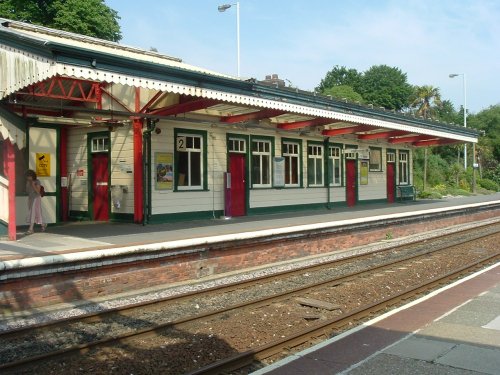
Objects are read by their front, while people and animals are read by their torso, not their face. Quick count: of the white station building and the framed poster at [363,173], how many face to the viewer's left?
0

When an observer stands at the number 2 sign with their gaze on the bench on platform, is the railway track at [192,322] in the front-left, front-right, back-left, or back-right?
back-right

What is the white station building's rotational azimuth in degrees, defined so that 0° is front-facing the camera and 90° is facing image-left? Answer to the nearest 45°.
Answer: approximately 315°

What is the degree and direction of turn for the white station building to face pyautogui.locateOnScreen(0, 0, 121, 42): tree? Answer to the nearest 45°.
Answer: approximately 180°

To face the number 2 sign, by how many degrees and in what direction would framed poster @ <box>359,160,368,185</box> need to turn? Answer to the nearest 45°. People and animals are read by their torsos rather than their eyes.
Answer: approximately 90° to its right

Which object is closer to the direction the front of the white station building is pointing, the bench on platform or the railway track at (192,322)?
the railway track

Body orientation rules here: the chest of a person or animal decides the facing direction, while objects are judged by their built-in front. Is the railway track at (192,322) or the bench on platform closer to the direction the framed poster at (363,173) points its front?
the railway track

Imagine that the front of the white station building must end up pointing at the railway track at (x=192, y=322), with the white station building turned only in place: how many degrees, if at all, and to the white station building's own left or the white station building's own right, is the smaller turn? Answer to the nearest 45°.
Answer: approximately 45° to the white station building's own right

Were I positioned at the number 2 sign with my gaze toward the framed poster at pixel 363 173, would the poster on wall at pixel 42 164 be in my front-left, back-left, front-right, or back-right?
back-left

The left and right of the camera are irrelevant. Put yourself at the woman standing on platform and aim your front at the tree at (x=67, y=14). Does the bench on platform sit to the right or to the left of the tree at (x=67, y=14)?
right

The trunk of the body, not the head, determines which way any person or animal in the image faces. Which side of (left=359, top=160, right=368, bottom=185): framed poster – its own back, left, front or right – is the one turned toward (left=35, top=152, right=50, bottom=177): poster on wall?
right
